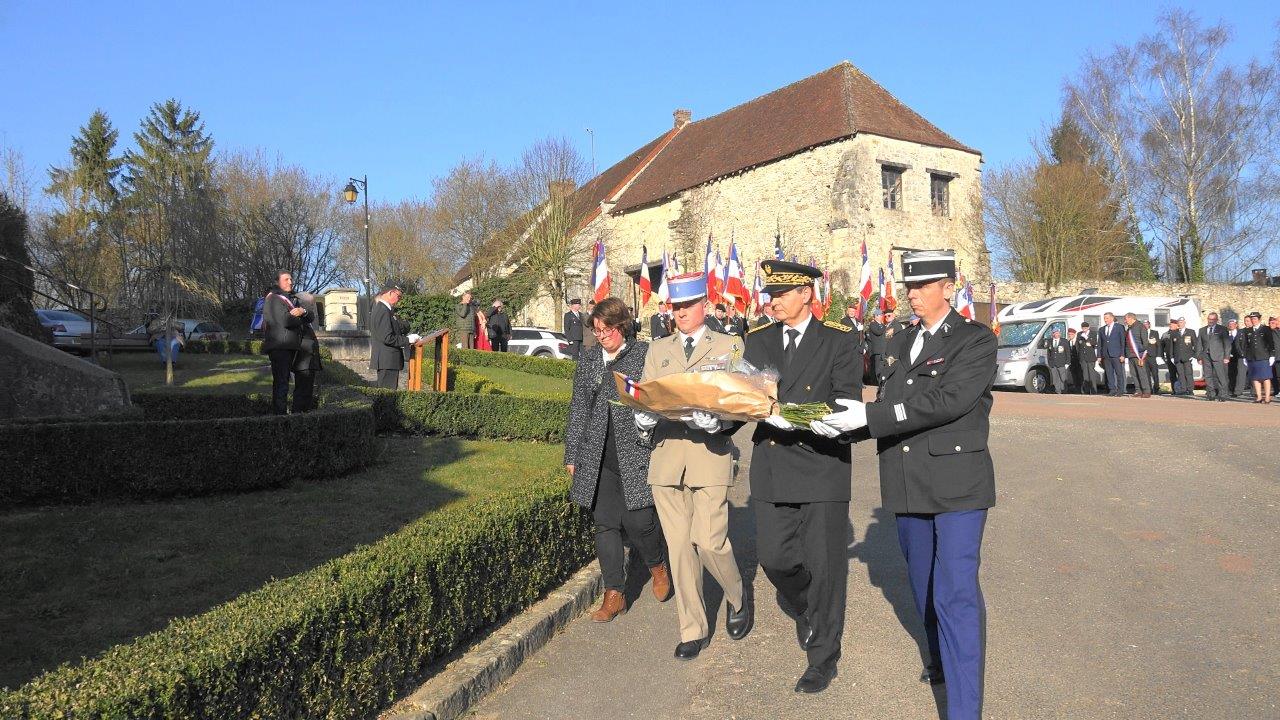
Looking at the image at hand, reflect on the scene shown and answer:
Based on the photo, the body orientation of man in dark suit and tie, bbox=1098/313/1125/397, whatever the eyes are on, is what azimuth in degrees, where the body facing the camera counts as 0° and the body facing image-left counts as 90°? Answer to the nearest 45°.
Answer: approximately 45°

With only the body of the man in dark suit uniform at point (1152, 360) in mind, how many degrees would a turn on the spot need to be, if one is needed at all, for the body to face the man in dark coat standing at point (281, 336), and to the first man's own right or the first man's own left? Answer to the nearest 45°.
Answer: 0° — they already face them

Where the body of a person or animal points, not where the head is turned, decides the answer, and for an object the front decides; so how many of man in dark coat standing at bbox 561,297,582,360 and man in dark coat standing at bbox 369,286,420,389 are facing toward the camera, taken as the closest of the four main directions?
1

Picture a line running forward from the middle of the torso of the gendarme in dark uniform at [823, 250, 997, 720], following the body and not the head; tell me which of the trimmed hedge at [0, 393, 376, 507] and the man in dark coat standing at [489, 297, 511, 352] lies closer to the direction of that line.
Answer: the trimmed hedge

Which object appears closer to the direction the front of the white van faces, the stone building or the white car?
the white car

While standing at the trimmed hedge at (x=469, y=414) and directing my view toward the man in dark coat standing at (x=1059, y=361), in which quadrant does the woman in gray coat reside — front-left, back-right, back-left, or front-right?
back-right

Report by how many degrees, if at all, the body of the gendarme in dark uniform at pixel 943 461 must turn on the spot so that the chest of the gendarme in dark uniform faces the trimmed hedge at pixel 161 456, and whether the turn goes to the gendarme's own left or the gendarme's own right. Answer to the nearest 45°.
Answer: approximately 45° to the gendarme's own right

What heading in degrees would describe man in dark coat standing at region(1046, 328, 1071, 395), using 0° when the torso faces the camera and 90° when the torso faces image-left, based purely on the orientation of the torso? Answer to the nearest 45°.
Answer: approximately 45°
